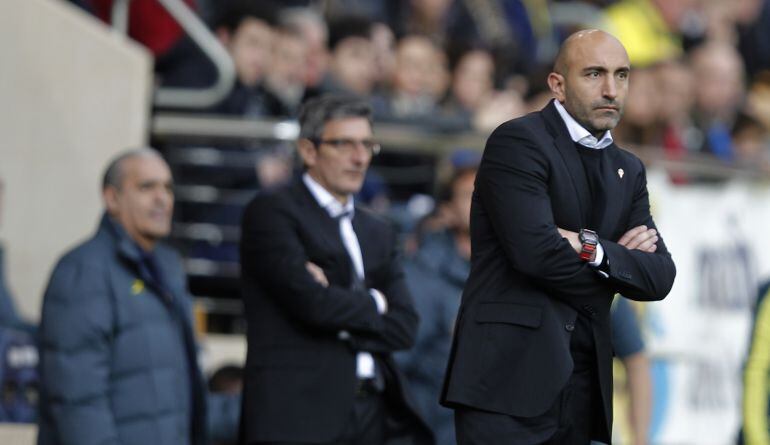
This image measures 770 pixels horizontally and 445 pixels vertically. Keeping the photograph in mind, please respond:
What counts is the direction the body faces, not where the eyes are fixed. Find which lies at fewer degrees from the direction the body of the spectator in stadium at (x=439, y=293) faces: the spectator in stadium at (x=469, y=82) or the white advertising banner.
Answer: the white advertising banner

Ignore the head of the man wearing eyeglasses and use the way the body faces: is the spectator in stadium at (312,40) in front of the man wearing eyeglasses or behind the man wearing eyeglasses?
behind

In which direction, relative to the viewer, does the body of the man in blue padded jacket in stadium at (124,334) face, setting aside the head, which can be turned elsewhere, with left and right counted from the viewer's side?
facing the viewer and to the right of the viewer

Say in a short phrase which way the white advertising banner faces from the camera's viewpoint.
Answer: facing the viewer

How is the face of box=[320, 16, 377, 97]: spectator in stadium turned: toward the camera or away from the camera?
toward the camera

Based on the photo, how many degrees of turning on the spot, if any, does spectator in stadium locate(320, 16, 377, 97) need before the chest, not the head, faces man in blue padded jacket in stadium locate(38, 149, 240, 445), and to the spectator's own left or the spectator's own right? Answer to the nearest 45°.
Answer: approximately 45° to the spectator's own right

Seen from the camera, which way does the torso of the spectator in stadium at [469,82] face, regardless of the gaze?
toward the camera

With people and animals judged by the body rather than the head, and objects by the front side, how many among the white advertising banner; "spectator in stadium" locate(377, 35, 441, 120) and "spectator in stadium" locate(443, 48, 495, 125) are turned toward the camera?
3

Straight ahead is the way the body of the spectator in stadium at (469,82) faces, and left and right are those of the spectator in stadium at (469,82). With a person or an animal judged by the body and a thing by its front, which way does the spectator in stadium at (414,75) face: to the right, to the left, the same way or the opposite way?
the same way

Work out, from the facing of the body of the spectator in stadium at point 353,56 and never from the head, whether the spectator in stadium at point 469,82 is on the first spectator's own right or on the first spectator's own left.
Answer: on the first spectator's own left

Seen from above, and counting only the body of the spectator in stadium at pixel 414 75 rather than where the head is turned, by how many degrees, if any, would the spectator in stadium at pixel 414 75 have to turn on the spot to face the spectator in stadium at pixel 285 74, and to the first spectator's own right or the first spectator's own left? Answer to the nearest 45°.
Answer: approximately 45° to the first spectator's own right

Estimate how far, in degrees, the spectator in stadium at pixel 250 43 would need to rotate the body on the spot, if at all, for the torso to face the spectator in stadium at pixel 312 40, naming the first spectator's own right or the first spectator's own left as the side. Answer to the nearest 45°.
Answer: approximately 90° to the first spectator's own left
